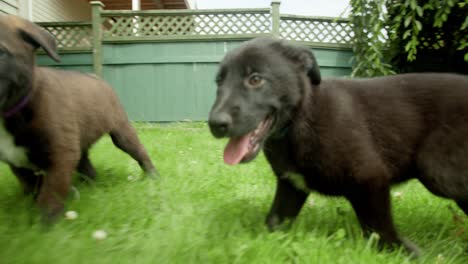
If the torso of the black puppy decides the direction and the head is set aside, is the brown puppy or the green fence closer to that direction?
the brown puppy

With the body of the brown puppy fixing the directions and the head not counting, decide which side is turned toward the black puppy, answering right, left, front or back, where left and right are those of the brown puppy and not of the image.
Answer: left

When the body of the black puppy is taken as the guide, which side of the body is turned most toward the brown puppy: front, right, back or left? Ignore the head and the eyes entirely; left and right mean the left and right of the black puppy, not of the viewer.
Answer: front

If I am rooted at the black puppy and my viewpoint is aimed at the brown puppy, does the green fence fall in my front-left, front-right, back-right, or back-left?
front-right

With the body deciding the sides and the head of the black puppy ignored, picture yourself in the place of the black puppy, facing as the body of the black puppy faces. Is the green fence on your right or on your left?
on your right

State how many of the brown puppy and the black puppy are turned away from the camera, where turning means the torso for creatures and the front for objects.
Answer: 0

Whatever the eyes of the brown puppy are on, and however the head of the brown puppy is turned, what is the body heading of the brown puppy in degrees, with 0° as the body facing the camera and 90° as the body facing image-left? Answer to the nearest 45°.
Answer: approximately 45°

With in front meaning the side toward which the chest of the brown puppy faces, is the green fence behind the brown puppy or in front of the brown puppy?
behind

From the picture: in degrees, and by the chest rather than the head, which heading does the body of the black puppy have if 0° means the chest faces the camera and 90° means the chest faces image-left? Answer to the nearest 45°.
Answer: approximately 90°
